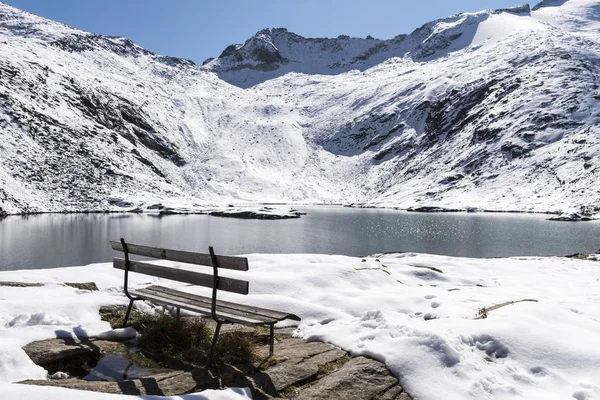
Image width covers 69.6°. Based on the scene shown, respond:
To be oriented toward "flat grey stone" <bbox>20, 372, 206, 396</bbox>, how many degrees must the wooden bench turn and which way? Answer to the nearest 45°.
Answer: approximately 180°

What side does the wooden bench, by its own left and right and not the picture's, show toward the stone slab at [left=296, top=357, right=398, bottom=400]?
right

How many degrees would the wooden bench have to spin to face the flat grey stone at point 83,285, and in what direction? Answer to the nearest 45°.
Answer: approximately 90° to its left

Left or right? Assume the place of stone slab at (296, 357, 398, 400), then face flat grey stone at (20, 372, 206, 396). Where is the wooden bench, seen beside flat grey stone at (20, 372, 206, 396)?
right

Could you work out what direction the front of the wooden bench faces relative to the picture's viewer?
facing away from the viewer and to the right of the viewer

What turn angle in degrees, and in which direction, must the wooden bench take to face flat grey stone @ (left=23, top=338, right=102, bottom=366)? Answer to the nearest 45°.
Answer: approximately 135° to its left
